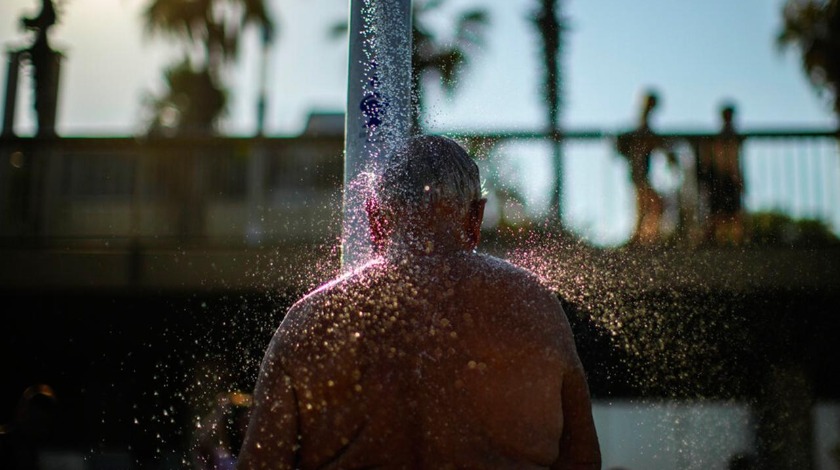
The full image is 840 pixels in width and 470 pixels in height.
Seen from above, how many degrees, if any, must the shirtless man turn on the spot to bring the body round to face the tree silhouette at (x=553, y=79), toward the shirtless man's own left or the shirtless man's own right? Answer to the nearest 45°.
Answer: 0° — they already face it

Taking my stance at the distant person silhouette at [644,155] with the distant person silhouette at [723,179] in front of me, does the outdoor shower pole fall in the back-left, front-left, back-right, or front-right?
back-right

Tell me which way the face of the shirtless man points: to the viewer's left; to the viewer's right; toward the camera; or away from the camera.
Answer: away from the camera

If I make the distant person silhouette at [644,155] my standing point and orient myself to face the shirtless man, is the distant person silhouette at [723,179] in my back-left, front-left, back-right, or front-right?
back-left

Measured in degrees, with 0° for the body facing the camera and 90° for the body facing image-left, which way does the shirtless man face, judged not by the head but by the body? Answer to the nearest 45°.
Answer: approximately 180°

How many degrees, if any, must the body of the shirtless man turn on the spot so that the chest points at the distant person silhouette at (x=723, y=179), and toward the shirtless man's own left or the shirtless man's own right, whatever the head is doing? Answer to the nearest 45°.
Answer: approximately 45° to the shirtless man's own right
